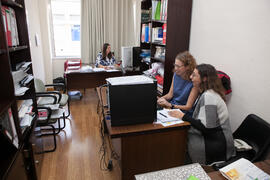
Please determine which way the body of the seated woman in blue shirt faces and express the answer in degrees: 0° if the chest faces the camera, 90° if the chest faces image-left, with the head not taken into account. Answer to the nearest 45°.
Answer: approximately 45°

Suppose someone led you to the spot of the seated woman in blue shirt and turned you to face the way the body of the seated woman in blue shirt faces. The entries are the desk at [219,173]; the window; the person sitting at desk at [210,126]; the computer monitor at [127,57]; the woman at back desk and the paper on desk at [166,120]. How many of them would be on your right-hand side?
3

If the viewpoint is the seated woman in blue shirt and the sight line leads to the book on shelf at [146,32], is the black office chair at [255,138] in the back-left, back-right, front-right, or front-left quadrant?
back-right

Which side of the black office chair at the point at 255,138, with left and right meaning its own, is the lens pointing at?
left

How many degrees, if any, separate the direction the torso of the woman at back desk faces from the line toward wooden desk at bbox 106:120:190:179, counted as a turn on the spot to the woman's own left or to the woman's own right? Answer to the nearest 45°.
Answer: approximately 45° to the woman's own right

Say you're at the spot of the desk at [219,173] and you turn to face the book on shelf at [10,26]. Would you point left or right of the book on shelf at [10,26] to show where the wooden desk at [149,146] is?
right

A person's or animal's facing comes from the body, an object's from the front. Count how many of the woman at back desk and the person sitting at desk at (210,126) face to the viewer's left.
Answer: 1

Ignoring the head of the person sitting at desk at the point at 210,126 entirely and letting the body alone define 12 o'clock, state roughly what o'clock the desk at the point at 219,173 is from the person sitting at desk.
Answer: The desk is roughly at 9 o'clock from the person sitting at desk.

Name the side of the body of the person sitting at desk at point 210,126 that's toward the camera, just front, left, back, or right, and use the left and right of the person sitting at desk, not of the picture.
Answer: left

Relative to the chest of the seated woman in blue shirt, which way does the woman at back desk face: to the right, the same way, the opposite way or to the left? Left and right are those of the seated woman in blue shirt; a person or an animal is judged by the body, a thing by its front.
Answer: to the left

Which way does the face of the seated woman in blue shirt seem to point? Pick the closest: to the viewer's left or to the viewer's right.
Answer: to the viewer's left

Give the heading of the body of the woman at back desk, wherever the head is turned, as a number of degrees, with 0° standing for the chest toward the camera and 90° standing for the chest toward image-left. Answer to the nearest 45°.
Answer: approximately 315°
